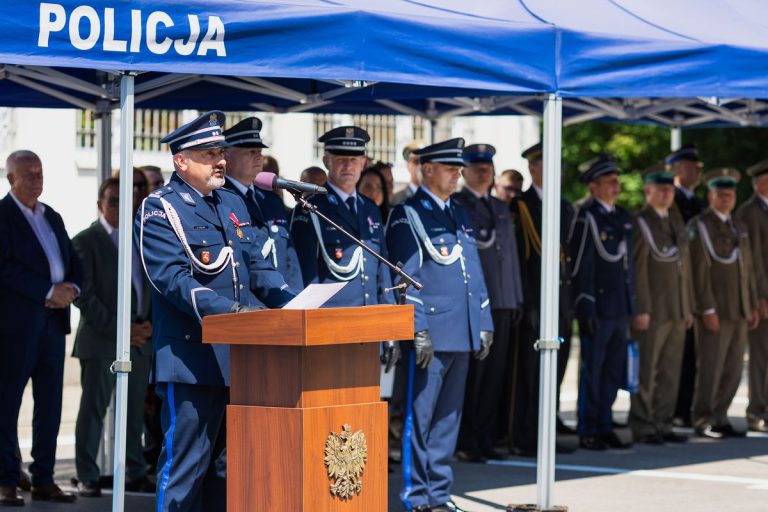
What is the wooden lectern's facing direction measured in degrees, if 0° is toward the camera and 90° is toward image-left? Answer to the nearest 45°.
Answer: approximately 315°

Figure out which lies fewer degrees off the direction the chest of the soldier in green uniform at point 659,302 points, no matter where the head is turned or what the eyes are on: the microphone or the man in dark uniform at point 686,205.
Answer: the microphone

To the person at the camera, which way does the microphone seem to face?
facing to the left of the viewer

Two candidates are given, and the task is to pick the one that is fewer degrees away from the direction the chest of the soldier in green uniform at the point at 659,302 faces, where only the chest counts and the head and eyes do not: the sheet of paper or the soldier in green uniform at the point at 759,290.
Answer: the sheet of paper

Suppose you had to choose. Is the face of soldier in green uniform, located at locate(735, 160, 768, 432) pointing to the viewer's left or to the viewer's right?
to the viewer's left

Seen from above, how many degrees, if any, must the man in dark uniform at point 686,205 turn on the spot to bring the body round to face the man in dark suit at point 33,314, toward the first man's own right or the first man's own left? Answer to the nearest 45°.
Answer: approximately 90° to the first man's own right

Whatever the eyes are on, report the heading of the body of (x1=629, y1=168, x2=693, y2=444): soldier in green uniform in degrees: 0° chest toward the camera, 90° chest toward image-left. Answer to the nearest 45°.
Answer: approximately 315°

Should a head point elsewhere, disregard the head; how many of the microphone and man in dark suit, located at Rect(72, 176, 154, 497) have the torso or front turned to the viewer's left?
1

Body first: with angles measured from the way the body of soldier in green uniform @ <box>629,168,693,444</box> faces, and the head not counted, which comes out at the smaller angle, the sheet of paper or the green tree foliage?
the sheet of paper

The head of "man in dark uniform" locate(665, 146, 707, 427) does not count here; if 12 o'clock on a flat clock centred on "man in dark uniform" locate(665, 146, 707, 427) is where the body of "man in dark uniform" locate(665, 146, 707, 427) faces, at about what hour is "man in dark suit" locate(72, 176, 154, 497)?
"man in dark suit" locate(72, 176, 154, 497) is roughly at 3 o'clock from "man in dark uniform" locate(665, 146, 707, 427).
